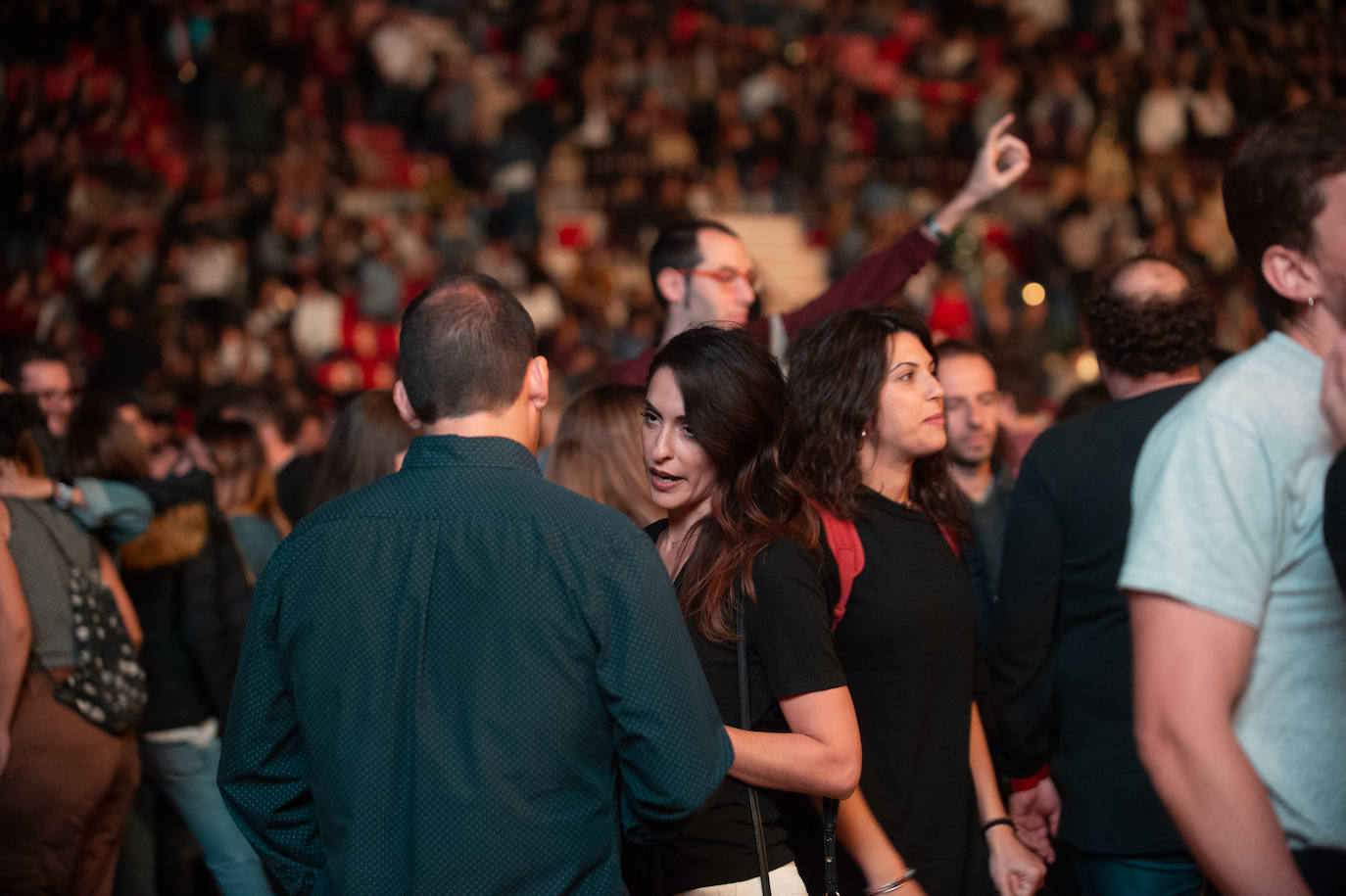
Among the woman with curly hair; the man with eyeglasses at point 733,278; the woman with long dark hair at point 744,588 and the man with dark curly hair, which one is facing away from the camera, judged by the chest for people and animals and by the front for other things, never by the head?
the man with dark curly hair

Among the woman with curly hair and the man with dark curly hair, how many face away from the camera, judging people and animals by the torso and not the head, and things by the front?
1

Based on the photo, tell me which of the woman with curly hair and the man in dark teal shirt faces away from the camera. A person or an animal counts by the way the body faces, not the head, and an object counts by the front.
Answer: the man in dark teal shirt

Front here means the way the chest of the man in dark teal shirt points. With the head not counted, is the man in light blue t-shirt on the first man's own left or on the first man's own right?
on the first man's own right

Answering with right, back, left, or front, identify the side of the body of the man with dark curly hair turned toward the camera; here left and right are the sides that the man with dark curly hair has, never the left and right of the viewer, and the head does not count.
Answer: back

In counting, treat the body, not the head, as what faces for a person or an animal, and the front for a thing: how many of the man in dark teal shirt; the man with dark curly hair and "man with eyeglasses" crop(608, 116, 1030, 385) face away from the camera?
2

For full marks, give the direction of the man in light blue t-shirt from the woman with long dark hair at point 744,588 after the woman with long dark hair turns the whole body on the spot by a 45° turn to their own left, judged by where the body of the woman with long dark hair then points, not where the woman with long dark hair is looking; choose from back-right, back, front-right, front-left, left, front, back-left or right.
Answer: front-left

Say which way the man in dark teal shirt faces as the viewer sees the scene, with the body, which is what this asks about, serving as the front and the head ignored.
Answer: away from the camera

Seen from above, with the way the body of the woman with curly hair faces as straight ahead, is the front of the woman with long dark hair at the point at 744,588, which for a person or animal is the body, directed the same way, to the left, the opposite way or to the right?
to the right

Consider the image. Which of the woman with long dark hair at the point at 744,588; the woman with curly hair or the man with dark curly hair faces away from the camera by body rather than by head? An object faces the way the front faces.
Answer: the man with dark curly hair

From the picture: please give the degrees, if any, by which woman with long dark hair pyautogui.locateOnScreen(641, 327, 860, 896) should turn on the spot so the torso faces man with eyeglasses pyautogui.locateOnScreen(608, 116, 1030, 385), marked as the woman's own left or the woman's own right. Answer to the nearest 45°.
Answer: approximately 135° to the woman's own right

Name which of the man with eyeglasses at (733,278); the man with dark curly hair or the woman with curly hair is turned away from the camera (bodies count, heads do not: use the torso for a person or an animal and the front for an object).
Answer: the man with dark curly hair

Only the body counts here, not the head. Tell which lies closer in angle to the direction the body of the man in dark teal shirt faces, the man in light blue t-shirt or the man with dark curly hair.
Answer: the man with dark curly hair
